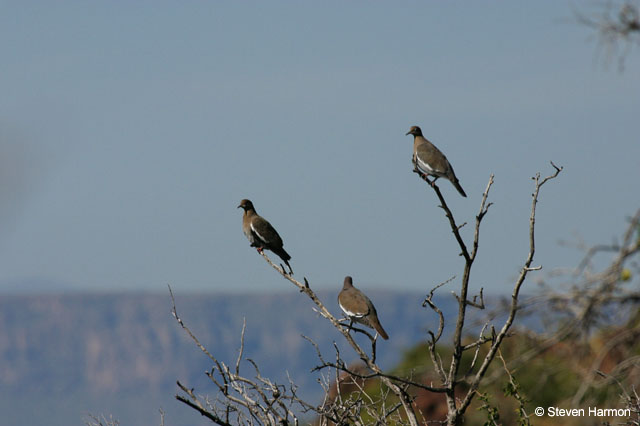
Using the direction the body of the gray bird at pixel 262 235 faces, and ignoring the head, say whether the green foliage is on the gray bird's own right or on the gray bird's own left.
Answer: on the gray bird's own left

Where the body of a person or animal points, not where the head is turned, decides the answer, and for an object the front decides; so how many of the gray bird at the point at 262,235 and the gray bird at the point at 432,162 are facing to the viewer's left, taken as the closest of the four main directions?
2

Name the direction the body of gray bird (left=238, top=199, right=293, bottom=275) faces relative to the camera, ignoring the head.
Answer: to the viewer's left

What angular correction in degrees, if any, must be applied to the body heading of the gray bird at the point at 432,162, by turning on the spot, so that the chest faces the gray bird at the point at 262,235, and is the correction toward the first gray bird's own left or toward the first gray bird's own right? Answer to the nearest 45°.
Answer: approximately 45° to the first gray bird's own right

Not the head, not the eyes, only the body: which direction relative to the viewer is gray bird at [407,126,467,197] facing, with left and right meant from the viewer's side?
facing to the left of the viewer

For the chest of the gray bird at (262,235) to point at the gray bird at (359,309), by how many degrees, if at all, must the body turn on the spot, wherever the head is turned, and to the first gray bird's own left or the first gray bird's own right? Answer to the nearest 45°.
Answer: approximately 135° to the first gray bird's own left
